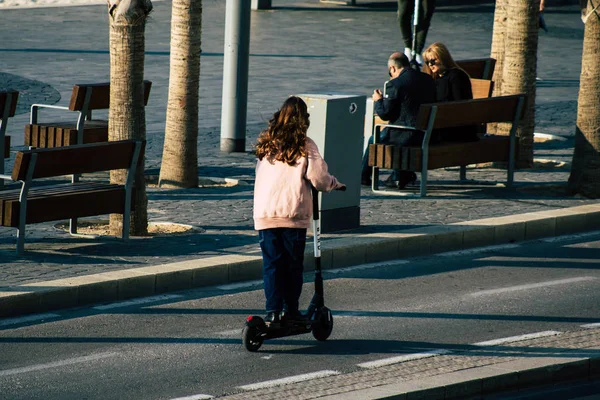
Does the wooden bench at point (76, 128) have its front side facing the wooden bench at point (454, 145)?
no

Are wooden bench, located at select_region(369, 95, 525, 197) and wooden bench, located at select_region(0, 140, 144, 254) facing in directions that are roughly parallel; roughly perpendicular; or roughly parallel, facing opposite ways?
roughly parallel

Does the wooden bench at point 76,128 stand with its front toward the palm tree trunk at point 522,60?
no

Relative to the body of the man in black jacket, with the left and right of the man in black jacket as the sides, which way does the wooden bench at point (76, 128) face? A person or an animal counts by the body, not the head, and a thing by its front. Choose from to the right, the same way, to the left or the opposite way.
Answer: the same way

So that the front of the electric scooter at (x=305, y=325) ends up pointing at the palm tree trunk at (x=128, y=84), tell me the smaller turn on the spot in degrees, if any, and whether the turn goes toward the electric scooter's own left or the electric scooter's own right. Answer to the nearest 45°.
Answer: approximately 90° to the electric scooter's own left

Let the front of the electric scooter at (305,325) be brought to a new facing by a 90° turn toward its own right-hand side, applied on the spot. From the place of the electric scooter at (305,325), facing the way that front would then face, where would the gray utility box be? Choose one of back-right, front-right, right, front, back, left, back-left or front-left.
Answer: back-left

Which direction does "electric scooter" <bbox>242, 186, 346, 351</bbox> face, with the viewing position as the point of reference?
facing away from the viewer and to the right of the viewer

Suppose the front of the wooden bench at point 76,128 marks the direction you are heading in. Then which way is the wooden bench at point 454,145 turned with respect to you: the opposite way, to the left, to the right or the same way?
the same way

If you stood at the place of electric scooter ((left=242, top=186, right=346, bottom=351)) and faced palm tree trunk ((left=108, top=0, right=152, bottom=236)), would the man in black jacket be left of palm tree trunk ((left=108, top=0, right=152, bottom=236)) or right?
right
